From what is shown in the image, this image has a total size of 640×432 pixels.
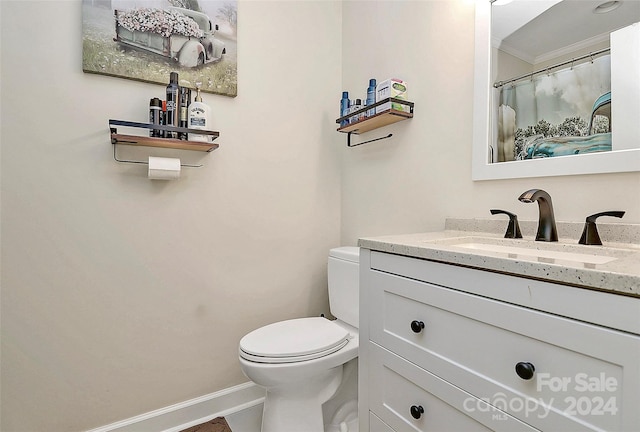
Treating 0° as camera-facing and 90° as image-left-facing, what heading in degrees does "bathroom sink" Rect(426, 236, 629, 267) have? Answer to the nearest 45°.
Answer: approximately 45°

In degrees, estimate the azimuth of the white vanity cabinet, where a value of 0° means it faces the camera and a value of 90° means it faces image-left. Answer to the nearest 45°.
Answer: approximately 45°
